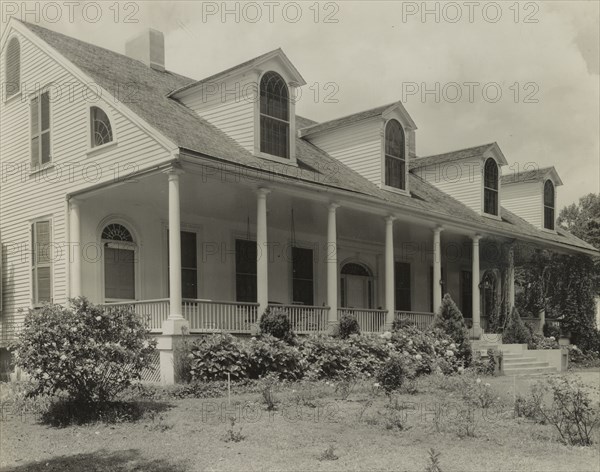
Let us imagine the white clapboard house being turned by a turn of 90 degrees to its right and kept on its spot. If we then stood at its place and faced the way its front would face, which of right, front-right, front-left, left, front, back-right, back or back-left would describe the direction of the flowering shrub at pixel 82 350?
front-left

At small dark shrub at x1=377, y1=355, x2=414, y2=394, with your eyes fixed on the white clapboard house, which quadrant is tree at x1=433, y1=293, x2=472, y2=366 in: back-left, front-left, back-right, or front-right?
front-right

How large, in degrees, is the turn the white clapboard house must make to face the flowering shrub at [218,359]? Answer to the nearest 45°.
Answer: approximately 45° to its right

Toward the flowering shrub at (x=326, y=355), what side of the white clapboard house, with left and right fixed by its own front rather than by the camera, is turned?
front

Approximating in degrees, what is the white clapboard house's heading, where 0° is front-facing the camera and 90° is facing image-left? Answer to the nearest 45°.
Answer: approximately 315°

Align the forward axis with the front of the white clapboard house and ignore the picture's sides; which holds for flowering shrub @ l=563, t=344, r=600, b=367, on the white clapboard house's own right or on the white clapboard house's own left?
on the white clapboard house's own left

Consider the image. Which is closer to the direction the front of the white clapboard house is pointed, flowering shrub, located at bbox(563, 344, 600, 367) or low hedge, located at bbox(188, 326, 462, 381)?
the low hedge
